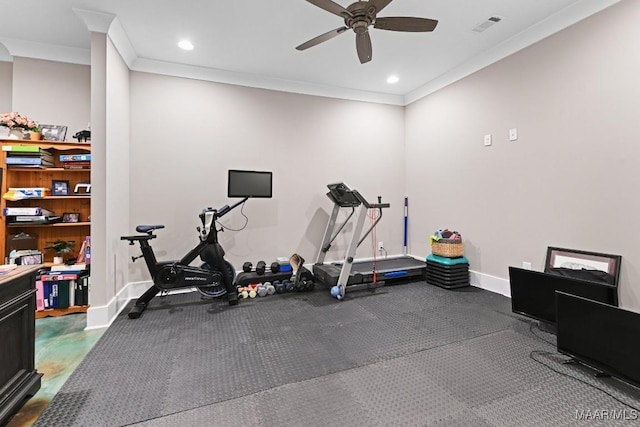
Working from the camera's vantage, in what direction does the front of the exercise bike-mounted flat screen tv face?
facing the viewer

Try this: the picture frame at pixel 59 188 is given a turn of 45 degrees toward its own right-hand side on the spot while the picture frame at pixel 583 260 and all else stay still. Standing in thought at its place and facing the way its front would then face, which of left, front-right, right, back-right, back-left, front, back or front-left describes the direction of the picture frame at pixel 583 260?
left

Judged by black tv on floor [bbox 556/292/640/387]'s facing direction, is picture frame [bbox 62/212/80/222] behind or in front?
in front

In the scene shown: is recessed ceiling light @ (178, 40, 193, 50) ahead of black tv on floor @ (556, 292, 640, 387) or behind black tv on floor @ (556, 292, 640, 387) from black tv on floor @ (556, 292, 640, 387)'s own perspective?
ahead

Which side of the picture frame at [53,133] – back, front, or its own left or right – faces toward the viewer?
front

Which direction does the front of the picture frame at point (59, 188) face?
toward the camera

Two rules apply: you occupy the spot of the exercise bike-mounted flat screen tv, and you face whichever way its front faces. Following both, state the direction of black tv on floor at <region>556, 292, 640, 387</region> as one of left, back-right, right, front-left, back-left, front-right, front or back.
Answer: front-left

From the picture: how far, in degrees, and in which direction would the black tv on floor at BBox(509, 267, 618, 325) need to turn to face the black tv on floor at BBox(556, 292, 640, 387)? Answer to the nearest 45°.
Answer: approximately 90° to its left
